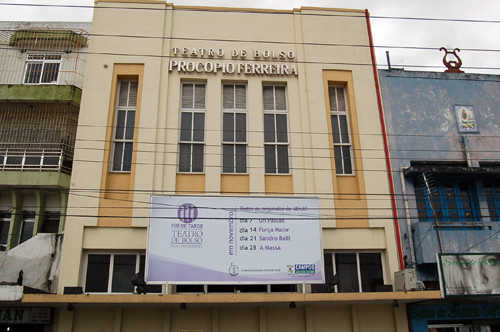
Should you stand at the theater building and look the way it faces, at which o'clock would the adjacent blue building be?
The adjacent blue building is roughly at 9 o'clock from the theater building.

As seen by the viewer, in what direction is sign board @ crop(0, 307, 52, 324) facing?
toward the camera

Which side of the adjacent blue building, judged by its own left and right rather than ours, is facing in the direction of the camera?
front

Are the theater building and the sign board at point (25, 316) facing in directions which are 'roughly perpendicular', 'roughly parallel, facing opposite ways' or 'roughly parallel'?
roughly parallel

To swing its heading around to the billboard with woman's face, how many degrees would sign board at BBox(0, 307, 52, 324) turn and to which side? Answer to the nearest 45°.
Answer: approximately 45° to its left

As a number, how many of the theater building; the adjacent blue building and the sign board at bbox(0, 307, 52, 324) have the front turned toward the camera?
3

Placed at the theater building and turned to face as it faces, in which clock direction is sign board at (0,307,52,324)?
The sign board is roughly at 3 o'clock from the theater building.

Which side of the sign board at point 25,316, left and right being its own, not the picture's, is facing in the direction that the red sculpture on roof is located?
left

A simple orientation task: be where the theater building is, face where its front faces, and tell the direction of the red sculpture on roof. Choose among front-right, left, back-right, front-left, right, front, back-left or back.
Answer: left
